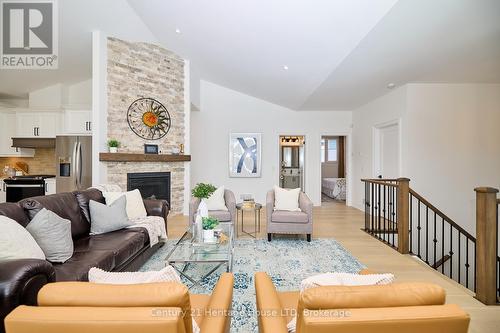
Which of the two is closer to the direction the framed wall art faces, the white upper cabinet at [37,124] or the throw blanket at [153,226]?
the throw blanket

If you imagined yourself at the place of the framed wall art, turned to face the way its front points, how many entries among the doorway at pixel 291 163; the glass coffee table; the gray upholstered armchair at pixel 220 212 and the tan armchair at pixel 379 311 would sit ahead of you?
3

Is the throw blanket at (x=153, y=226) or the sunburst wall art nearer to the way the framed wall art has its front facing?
the throw blanket

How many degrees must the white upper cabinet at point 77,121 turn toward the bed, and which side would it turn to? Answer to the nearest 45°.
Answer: approximately 90° to its left

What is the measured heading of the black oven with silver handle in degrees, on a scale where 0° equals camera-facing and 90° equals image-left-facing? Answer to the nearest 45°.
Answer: approximately 0°

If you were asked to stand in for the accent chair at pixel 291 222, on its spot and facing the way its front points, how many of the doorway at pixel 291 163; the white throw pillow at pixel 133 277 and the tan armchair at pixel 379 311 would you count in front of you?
2

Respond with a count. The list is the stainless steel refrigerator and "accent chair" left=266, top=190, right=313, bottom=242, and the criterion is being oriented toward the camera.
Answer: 2

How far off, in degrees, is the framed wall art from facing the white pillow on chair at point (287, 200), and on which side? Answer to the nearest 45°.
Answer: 0° — it already faces it

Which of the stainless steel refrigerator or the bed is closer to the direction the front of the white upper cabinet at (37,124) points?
the stainless steel refrigerator

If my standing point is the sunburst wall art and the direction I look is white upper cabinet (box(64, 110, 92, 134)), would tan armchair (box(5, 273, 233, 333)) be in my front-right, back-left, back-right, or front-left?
back-left
